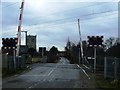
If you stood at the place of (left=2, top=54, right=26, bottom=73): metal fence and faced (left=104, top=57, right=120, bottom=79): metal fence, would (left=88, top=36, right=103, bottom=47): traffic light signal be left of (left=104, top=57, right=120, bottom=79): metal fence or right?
left

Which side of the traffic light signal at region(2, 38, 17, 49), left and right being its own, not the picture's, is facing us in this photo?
front

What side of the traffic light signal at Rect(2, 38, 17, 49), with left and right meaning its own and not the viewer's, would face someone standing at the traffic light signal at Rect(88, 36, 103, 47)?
left
